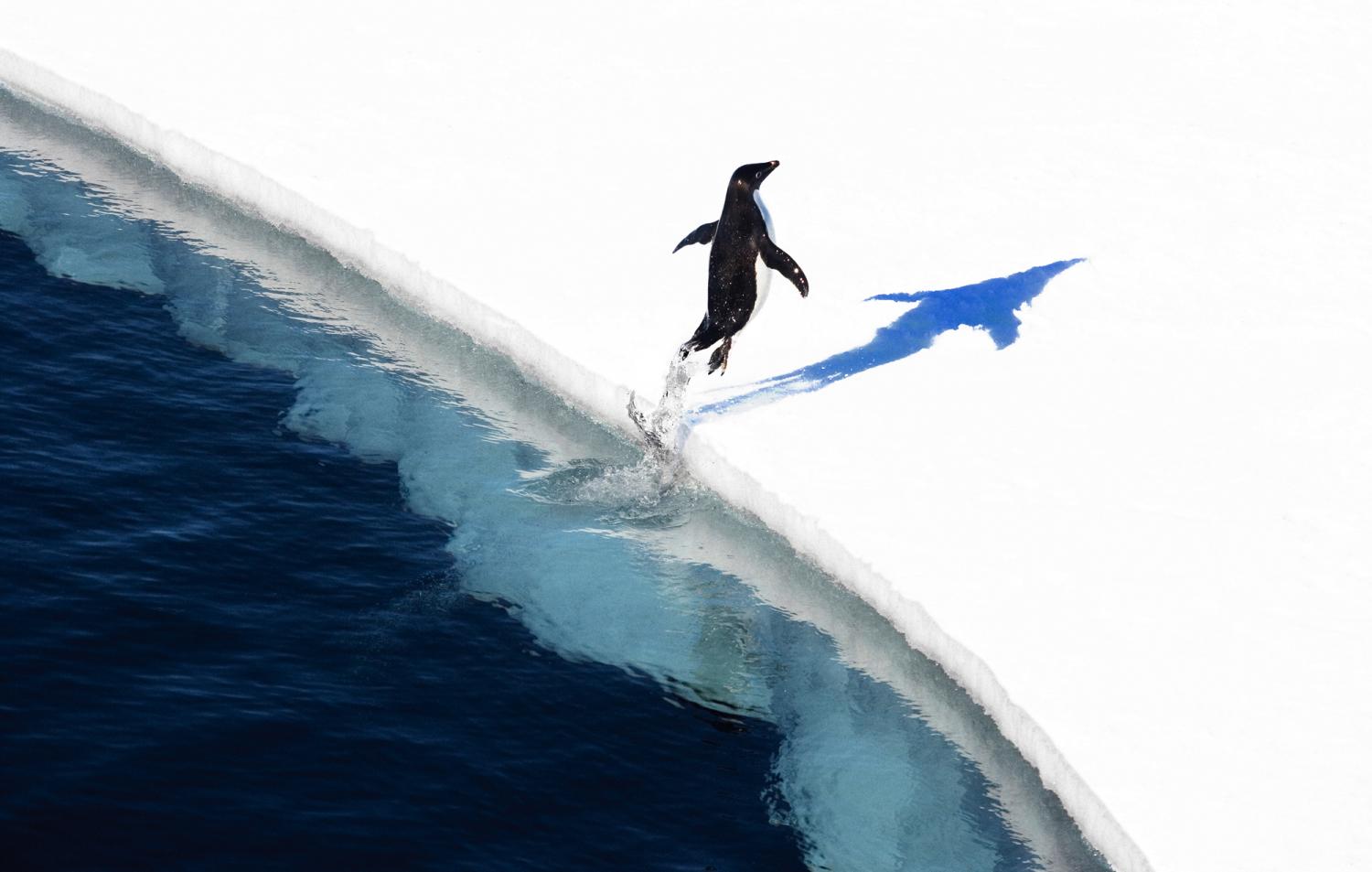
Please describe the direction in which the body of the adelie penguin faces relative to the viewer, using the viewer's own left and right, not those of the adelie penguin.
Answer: facing away from the viewer and to the right of the viewer
